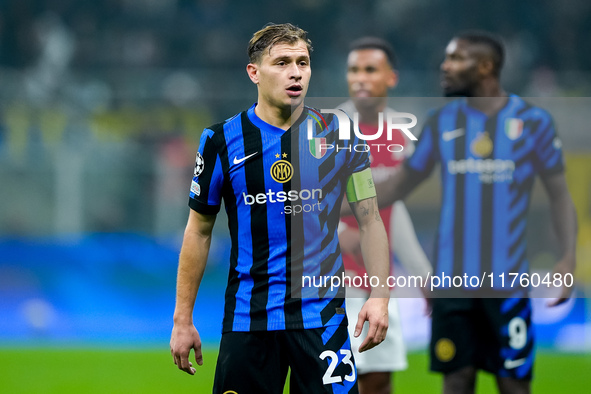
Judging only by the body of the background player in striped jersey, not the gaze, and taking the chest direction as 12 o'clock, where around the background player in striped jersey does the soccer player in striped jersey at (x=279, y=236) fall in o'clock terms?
The soccer player in striped jersey is roughly at 1 o'clock from the background player in striped jersey.

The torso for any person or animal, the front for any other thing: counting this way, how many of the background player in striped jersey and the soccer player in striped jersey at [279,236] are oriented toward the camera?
2

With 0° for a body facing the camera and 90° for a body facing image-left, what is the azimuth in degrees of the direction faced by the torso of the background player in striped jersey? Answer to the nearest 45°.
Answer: approximately 0°

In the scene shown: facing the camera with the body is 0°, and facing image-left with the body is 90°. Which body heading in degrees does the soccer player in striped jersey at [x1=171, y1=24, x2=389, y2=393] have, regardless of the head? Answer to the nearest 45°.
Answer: approximately 0°

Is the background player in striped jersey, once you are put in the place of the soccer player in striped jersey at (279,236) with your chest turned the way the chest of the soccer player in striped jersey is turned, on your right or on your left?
on your left

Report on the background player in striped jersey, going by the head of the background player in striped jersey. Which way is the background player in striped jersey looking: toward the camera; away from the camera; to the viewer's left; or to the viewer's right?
to the viewer's left
